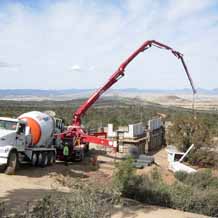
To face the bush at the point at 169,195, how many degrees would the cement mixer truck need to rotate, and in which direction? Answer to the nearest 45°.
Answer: approximately 90° to its left

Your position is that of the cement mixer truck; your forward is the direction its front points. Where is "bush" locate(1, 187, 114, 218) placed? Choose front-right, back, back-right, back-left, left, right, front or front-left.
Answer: front-left

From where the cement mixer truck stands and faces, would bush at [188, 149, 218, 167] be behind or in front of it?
behind

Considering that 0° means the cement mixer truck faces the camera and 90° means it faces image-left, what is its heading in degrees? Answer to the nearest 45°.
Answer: approximately 45°
